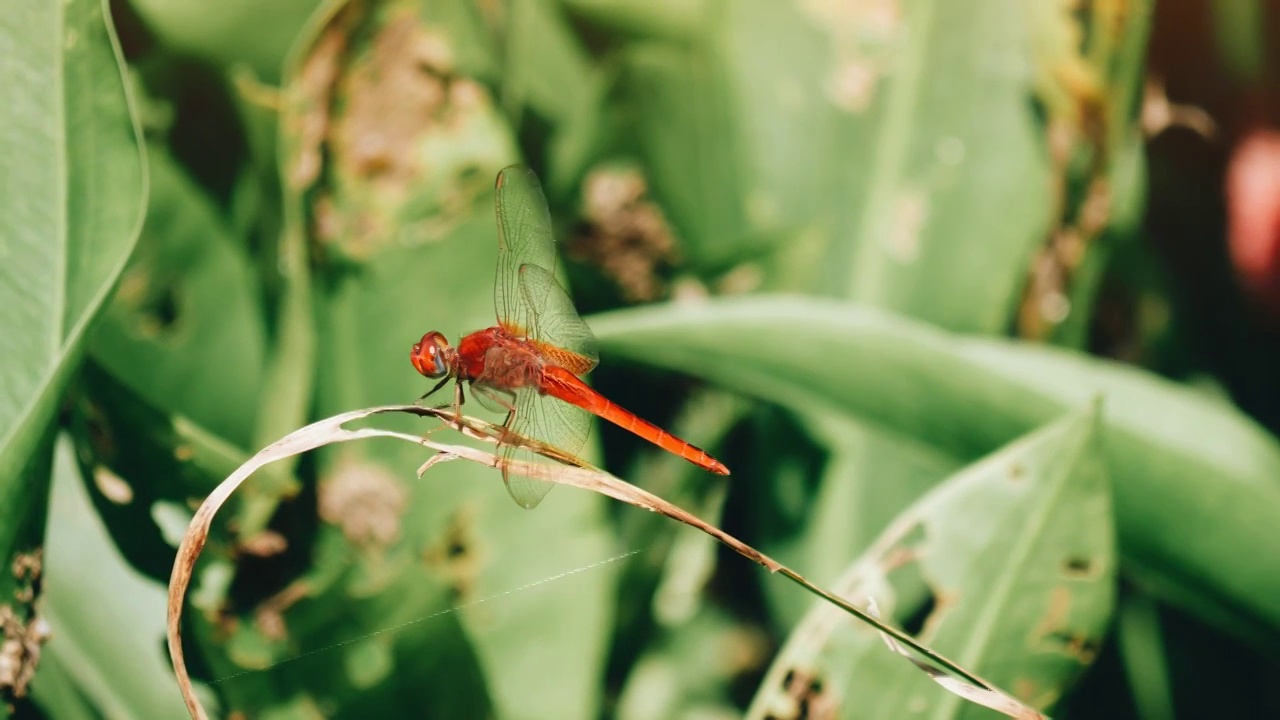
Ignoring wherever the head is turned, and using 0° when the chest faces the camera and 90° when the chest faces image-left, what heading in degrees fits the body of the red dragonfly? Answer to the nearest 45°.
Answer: approximately 90°
